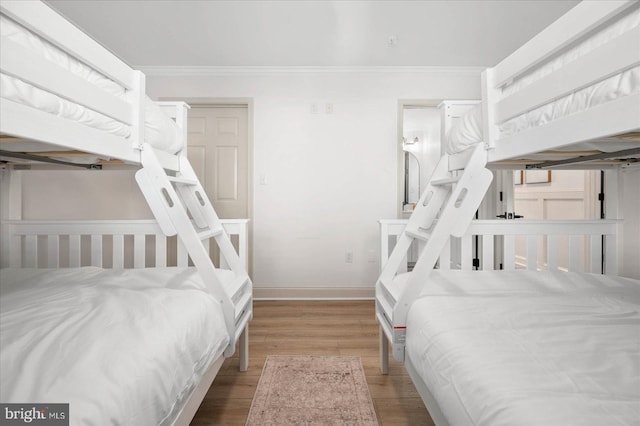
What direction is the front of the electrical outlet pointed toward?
toward the camera

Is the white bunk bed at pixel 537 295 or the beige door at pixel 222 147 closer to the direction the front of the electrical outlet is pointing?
the white bunk bed

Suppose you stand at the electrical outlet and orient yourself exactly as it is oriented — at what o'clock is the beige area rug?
The beige area rug is roughly at 12 o'clock from the electrical outlet.

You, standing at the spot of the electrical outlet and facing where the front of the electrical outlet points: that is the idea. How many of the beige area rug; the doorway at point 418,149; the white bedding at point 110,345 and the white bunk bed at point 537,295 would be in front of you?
3

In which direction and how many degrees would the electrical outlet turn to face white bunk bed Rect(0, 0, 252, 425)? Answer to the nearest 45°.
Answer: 0° — it already faces it

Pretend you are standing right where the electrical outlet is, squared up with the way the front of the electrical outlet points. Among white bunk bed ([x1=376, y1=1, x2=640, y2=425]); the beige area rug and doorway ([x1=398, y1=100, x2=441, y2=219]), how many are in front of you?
2

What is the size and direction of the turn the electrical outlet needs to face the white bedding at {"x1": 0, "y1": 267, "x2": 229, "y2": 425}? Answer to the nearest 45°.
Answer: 0° — it already faces it

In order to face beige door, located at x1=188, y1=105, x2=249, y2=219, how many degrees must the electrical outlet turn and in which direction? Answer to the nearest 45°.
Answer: approximately 90° to its right
